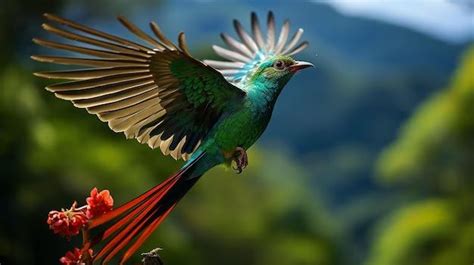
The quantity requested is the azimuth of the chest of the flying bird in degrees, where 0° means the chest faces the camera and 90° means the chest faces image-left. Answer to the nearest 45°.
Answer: approximately 270°
